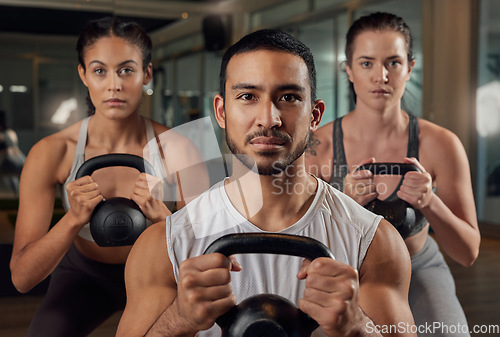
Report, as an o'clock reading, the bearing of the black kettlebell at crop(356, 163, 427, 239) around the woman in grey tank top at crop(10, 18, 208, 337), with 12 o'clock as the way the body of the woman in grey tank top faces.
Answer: The black kettlebell is roughly at 10 o'clock from the woman in grey tank top.

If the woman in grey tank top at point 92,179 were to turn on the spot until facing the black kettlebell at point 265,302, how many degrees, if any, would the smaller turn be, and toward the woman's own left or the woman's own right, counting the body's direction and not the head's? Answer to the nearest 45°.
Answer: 0° — they already face it

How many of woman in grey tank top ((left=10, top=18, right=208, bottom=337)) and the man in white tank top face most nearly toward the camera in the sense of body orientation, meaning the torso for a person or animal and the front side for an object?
2

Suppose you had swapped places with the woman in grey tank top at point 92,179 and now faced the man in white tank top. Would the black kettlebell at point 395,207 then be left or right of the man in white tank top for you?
left

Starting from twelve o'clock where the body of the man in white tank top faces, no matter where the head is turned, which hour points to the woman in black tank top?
The woman in black tank top is roughly at 7 o'clock from the man in white tank top.

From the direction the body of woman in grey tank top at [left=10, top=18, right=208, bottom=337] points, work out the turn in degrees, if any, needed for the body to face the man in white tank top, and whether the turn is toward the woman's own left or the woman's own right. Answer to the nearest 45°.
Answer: approximately 45° to the woman's own left

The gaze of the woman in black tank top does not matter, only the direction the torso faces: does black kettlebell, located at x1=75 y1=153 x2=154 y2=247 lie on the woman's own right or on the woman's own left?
on the woman's own right

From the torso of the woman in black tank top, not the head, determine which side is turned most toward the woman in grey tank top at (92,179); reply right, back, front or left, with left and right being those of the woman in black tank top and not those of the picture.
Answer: right
